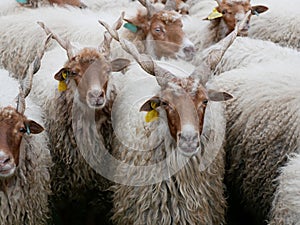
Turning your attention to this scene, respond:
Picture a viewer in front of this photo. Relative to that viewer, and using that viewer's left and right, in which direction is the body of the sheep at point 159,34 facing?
facing the viewer and to the right of the viewer

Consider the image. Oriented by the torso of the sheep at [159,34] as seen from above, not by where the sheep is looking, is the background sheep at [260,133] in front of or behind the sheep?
in front

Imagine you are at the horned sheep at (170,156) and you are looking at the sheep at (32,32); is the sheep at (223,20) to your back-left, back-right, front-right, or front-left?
front-right

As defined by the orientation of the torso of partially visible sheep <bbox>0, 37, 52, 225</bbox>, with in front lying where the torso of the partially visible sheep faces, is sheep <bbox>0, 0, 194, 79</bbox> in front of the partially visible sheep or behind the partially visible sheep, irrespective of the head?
behind

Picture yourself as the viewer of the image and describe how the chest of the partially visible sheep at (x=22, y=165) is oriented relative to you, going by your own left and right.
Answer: facing the viewer

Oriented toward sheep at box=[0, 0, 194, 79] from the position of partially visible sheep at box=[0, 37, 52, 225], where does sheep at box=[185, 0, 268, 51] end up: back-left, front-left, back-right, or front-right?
front-right

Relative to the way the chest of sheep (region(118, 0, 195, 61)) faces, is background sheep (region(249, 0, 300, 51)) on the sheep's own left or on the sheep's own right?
on the sheep's own left

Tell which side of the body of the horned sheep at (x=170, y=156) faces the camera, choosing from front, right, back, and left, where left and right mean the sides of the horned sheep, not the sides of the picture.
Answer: front

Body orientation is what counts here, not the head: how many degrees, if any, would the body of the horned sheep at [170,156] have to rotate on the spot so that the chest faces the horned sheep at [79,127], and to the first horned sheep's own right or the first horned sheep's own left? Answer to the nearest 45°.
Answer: approximately 135° to the first horned sheep's own right
